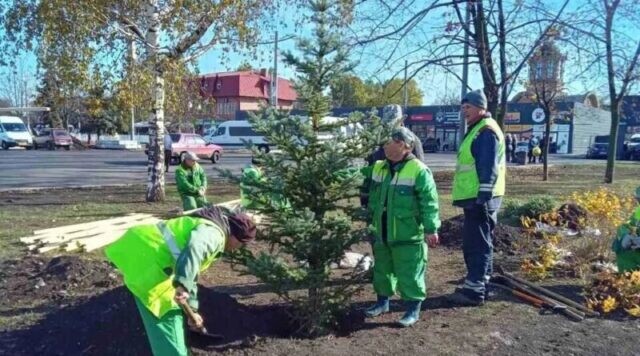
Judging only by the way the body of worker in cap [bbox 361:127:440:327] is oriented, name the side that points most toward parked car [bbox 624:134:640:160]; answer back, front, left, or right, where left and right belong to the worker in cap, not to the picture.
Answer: back

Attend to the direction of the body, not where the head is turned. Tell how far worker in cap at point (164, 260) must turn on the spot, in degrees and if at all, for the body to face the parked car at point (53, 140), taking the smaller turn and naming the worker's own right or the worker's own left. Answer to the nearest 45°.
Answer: approximately 90° to the worker's own left

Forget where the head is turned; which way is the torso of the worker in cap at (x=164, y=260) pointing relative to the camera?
to the viewer's right

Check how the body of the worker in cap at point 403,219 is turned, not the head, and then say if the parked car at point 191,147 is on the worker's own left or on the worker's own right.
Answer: on the worker's own right
